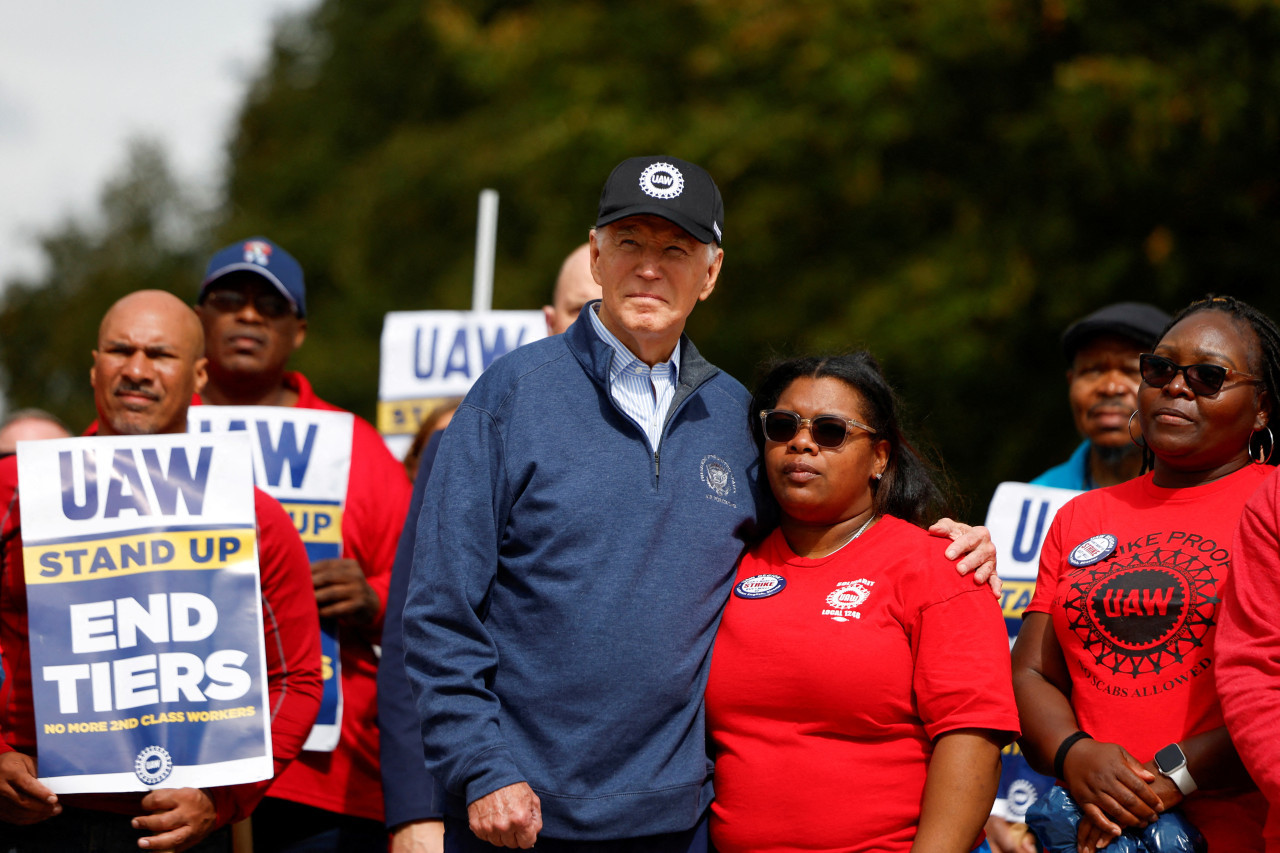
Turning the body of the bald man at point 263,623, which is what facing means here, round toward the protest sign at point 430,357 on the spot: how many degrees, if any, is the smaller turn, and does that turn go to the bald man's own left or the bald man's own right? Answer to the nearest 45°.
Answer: approximately 180°

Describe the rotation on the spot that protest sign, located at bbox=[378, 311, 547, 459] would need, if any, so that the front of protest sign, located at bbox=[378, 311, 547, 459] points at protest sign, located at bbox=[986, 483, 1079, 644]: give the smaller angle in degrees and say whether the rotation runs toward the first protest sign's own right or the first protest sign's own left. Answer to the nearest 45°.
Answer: approximately 45° to the first protest sign's own left

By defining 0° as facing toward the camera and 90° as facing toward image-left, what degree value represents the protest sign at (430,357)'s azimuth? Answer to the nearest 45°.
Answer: approximately 0°

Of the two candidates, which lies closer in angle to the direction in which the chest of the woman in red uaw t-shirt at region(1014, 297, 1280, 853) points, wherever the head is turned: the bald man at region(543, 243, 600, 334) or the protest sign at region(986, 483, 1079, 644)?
the bald man

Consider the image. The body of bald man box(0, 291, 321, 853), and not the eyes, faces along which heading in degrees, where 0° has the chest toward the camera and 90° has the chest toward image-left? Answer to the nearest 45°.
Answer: approximately 0°

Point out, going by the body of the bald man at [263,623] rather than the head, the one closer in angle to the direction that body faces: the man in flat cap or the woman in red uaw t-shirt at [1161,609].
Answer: the woman in red uaw t-shirt

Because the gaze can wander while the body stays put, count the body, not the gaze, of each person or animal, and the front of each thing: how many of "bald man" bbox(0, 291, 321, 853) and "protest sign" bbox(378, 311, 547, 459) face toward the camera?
2
